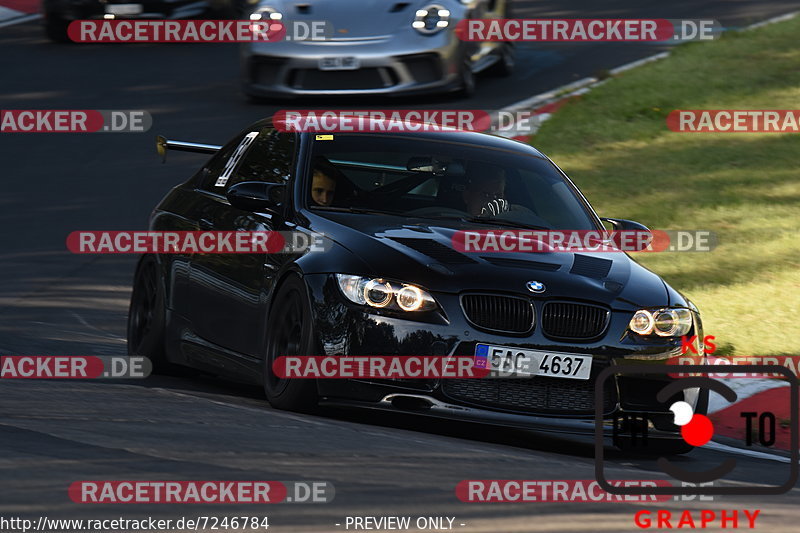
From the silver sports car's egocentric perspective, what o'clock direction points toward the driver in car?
The driver in car is roughly at 12 o'clock from the silver sports car.

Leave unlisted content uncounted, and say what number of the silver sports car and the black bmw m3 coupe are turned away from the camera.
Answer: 0

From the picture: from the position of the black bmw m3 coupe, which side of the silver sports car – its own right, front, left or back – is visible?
front

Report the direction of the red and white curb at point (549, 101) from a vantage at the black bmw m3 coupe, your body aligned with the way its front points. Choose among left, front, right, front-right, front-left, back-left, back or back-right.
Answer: back-left

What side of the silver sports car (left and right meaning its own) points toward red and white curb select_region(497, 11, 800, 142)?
left

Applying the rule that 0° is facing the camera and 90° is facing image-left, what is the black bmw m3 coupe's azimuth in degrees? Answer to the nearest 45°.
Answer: approximately 315°

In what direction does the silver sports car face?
toward the camera

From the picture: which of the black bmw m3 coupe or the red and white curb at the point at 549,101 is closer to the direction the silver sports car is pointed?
the black bmw m3 coupe

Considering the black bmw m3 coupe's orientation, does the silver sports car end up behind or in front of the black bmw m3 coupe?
behind
